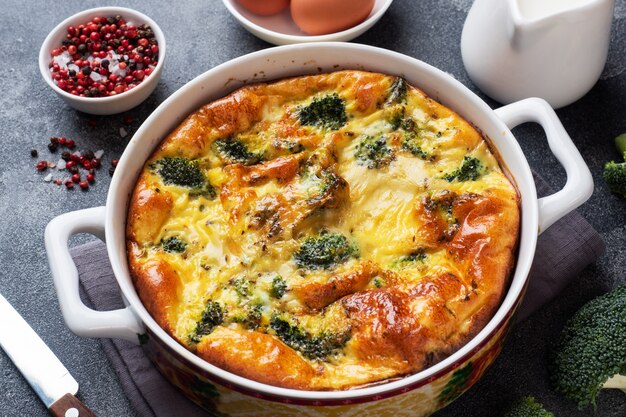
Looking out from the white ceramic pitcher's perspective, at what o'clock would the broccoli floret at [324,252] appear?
The broccoli floret is roughly at 11 o'clock from the white ceramic pitcher.

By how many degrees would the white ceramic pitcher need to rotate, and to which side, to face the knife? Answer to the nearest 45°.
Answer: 0° — it already faces it

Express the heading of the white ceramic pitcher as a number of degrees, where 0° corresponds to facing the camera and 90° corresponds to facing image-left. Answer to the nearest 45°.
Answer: approximately 45°

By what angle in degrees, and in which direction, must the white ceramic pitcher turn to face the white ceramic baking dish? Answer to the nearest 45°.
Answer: approximately 45° to its left

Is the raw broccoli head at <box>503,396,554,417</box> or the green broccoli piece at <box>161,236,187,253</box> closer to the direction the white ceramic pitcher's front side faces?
the green broccoli piece

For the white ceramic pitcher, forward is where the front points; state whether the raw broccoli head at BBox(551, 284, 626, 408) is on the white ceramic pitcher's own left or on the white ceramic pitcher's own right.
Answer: on the white ceramic pitcher's own left

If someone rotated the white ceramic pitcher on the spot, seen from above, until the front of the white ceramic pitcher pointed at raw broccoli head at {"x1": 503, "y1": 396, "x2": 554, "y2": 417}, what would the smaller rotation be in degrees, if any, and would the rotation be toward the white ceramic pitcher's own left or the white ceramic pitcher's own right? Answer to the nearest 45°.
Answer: approximately 45° to the white ceramic pitcher's own left
